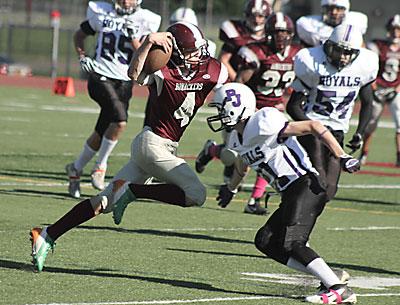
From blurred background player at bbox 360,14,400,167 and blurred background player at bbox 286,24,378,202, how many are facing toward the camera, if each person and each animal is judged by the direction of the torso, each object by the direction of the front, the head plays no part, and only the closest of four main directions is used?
2

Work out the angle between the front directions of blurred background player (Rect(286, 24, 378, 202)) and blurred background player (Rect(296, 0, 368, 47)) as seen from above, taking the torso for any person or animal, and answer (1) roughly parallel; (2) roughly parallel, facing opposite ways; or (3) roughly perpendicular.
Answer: roughly parallel

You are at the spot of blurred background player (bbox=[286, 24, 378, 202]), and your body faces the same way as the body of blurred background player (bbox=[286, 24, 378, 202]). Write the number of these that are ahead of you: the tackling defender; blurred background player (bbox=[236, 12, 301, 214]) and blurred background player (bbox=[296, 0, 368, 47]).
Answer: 1

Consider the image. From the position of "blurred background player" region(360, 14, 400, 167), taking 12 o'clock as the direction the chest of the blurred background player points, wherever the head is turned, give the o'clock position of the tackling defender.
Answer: The tackling defender is roughly at 12 o'clock from the blurred background player.

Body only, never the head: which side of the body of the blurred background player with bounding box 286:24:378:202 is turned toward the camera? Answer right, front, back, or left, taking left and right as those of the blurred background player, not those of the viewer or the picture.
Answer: front

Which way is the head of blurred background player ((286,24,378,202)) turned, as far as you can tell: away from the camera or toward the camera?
toward the camera

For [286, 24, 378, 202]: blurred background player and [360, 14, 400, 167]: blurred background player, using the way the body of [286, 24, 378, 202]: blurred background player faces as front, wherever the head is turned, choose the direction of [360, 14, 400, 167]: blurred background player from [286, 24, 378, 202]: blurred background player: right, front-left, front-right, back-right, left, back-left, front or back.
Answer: back

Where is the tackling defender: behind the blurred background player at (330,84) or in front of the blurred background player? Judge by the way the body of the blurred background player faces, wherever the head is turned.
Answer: in front

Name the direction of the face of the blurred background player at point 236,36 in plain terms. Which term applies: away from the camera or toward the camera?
toward the camera

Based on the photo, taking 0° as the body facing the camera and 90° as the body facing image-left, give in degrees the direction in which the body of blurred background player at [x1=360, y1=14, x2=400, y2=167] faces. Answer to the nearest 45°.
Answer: approximately 0°

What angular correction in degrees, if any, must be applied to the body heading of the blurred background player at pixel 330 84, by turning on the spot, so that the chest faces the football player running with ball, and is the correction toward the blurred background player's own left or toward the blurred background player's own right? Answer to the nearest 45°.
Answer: approximately 45° to the blurred background player's own right

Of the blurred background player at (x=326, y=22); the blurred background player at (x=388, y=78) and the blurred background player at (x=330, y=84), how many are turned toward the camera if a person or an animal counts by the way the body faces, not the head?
3

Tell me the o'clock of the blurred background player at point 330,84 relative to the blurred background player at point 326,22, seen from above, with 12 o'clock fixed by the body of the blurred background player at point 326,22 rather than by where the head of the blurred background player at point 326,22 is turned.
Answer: the blurred background player at point 330,84 is roughly at 12 o'clock from the blurred background player at point 326,22.

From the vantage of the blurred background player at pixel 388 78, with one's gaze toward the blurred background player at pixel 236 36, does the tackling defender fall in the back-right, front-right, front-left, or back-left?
front-left

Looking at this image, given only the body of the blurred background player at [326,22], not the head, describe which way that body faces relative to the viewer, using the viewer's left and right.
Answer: facing the viewer

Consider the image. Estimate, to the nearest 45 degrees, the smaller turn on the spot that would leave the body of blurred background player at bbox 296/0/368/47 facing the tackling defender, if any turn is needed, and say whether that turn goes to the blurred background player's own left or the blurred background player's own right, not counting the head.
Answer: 0° — they already face them
